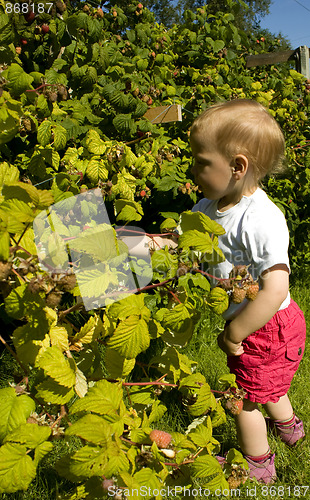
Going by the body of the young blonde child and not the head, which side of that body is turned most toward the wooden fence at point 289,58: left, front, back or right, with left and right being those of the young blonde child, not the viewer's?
right

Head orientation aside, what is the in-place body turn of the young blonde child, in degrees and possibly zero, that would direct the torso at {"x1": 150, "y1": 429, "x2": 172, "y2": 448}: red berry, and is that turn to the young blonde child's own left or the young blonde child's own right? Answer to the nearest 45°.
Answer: approximately 90° to the young blonde child's own left

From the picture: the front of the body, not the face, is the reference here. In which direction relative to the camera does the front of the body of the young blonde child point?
to the viewer's left

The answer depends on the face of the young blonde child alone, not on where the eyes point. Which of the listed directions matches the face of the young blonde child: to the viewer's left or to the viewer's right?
to the viewer's left

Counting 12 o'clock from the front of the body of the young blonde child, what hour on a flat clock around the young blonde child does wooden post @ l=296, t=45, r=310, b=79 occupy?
The wooden post is roughly at 3 o'clock from the young blonde child.
